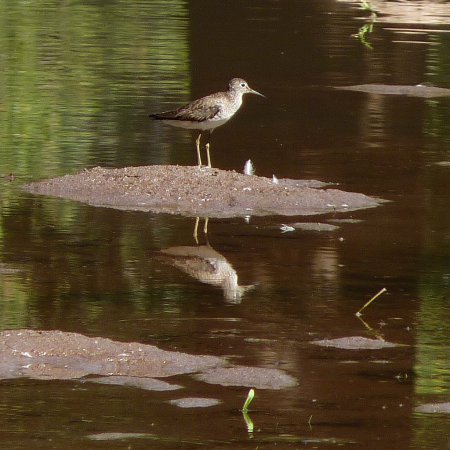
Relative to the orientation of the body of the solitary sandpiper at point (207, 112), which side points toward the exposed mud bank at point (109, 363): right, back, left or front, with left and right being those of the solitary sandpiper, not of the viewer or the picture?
right

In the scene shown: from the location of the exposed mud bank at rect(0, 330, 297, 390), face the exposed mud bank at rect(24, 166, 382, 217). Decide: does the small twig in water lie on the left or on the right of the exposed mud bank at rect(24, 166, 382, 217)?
right

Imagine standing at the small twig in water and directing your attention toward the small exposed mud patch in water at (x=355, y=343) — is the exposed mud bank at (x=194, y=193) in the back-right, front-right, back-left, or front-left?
back-right

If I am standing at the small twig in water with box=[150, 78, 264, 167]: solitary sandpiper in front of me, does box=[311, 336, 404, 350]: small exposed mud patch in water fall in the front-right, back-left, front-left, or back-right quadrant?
back-left

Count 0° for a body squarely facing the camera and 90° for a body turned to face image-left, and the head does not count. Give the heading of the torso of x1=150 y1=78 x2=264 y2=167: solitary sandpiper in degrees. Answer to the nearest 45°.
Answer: approximately 270°

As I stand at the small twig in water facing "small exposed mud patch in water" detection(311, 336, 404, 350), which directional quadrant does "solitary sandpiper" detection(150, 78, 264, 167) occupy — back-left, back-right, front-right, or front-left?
back-right

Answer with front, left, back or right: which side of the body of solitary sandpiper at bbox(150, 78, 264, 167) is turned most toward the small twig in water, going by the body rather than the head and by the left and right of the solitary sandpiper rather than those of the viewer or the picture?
right
